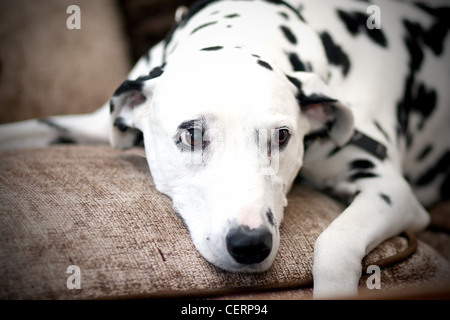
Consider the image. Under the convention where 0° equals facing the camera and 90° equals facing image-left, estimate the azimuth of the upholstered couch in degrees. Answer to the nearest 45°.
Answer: approximately 0°
